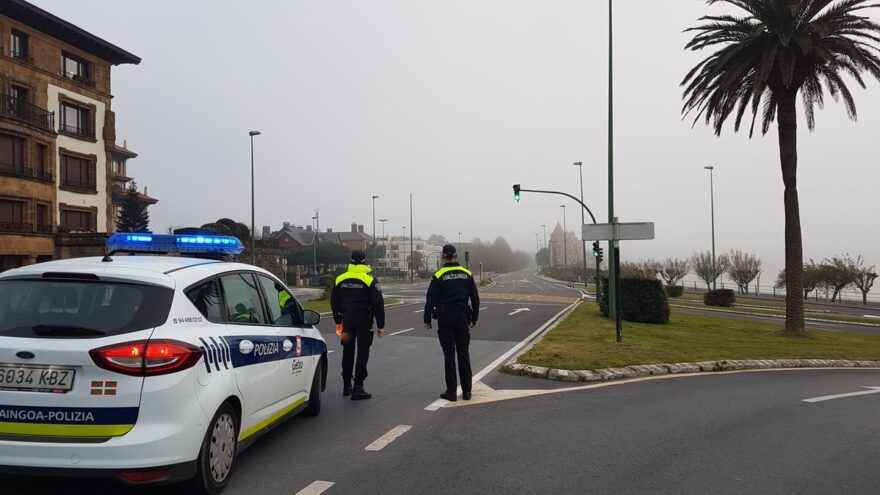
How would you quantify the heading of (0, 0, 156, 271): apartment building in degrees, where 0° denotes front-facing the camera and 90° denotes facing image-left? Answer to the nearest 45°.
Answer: approximately 315°

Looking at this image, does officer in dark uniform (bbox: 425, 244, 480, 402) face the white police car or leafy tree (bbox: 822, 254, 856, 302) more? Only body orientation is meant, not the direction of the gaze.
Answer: the leafy tree

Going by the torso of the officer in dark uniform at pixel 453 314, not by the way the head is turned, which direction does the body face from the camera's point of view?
away from the camera

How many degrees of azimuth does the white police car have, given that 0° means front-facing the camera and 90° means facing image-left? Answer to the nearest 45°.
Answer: approximately 225°

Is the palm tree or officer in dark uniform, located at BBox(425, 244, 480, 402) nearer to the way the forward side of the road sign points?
the palm tree

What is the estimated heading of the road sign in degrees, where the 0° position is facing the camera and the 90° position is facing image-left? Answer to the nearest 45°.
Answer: approximately 180°

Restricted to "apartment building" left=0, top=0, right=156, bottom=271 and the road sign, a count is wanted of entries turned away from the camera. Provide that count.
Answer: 1

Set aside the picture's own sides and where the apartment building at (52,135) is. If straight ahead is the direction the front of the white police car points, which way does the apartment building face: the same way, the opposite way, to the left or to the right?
to the right

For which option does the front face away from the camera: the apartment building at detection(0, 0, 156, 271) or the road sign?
the road sign

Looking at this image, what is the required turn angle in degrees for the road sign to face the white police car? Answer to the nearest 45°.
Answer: approximately 180°
